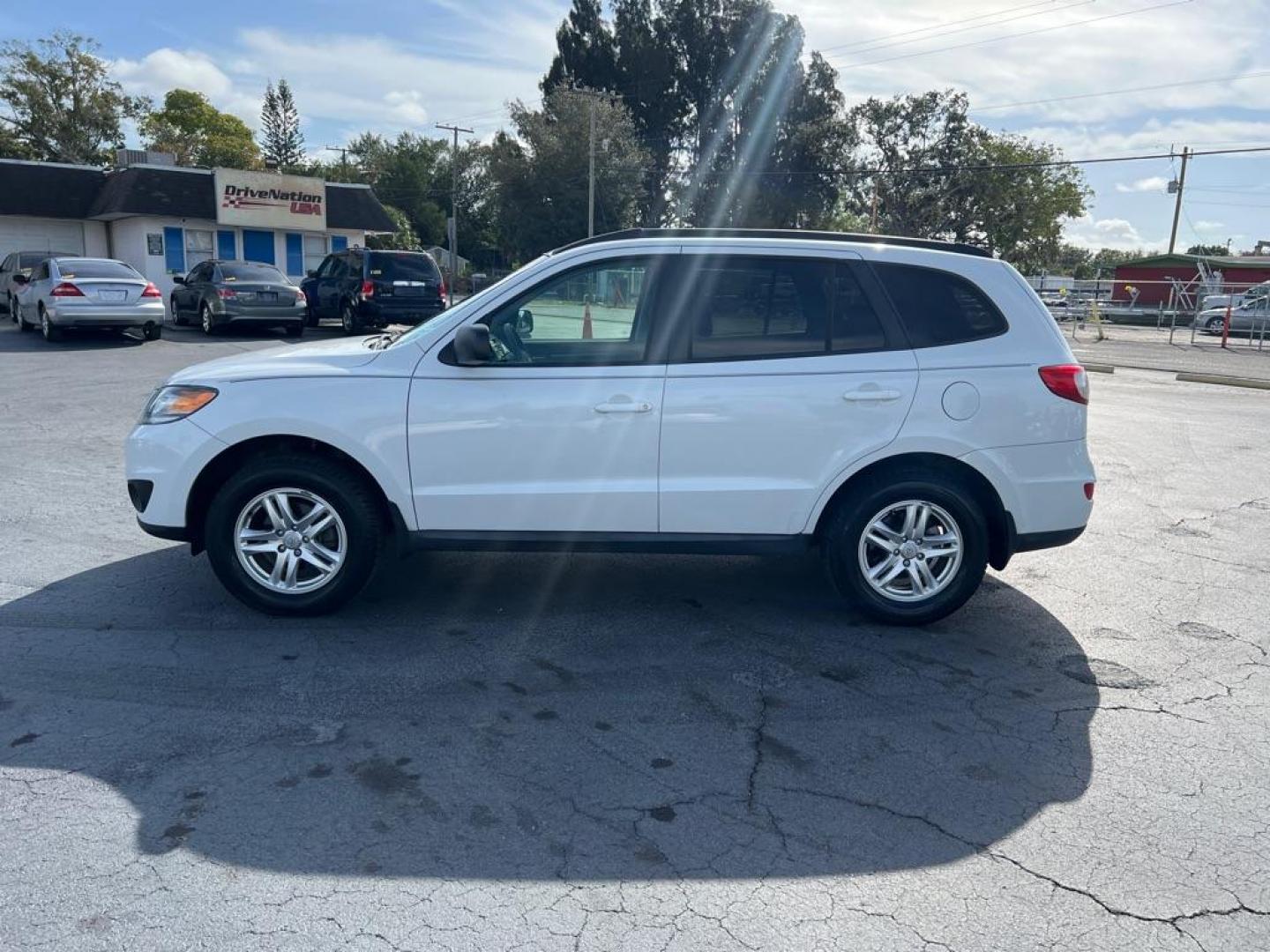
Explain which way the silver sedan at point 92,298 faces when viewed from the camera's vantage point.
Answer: facing away from the viewer and to the left of the viewer

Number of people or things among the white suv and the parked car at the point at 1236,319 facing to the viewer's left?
2

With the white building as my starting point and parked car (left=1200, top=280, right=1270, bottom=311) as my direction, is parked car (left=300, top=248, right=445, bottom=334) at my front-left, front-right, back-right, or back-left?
front-right

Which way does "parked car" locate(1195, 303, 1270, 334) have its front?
to the viewer's left

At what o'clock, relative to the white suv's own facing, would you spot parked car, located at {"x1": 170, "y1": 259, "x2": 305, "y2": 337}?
The parked car is roughly at 2 o'clock from the white suv.

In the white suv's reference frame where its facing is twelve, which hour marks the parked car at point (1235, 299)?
The parked car is roughly at 4 o'clock from the white suv.

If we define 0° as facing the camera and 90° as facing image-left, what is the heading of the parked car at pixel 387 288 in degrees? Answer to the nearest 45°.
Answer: approximately 135°

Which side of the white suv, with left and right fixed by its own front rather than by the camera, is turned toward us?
left

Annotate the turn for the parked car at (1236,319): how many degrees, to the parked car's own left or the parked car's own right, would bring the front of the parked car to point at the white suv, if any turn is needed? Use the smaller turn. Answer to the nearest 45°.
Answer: approximately 90° to the parked car's own left

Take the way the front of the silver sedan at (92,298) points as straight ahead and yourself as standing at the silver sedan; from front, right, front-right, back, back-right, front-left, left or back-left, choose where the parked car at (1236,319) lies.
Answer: back-right

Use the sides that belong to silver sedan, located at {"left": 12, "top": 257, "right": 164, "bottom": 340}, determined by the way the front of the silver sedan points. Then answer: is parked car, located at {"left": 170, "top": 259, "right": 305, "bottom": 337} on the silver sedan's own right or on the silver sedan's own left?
on the silver sedan's own right

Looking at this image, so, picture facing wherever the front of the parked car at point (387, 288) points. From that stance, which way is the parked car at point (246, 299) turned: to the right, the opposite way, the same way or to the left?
the same way
